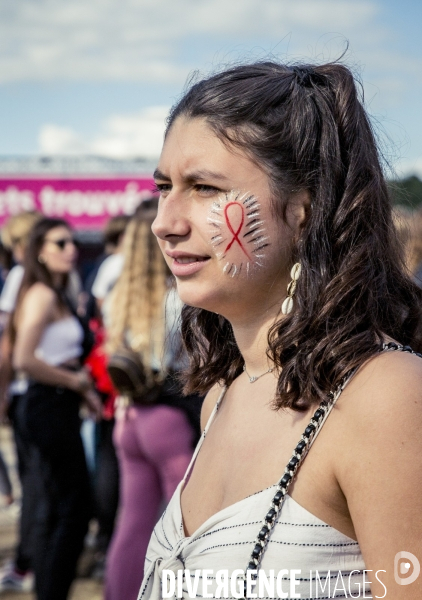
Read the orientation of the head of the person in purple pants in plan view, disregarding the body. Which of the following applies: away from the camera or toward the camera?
away from the camera

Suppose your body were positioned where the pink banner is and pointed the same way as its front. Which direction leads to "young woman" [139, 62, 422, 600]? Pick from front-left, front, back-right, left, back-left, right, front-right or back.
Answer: front

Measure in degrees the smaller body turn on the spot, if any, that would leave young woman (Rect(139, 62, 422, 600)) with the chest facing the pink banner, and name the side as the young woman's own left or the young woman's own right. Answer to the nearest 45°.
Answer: approximately 135° to the young woman's own right

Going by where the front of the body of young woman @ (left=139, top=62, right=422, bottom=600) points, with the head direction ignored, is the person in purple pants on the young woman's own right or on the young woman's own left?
on the young woman's own right

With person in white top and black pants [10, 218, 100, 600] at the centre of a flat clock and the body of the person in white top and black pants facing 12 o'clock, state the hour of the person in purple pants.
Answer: The person in purple pants is roughly at 2 o'clock from the person in white top and black pants.

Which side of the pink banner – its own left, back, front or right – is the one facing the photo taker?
front

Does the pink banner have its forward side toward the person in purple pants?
yes

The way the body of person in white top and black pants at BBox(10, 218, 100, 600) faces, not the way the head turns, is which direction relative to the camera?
to the viewer's right

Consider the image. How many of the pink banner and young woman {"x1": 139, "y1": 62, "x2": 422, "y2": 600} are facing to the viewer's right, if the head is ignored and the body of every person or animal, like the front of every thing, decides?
0

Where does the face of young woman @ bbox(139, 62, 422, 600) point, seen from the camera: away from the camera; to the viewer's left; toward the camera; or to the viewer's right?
to the viewer's left

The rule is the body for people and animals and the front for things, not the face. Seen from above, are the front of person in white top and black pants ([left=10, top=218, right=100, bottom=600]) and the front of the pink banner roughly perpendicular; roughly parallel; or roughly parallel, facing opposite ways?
roughly perpendicular

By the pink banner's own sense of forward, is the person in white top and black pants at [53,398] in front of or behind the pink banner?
in front
